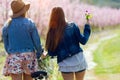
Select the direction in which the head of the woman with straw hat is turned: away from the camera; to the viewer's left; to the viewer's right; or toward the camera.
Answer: away from the camera

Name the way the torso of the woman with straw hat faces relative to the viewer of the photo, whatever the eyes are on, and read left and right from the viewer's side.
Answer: facing away from the viewer

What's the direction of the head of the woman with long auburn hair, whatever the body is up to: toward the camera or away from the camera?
away from the camera

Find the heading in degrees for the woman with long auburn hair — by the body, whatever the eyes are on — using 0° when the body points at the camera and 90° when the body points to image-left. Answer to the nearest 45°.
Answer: approximately 180°

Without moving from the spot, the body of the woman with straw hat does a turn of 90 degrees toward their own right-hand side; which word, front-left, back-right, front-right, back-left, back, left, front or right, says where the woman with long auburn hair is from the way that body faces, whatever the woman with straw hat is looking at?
front
